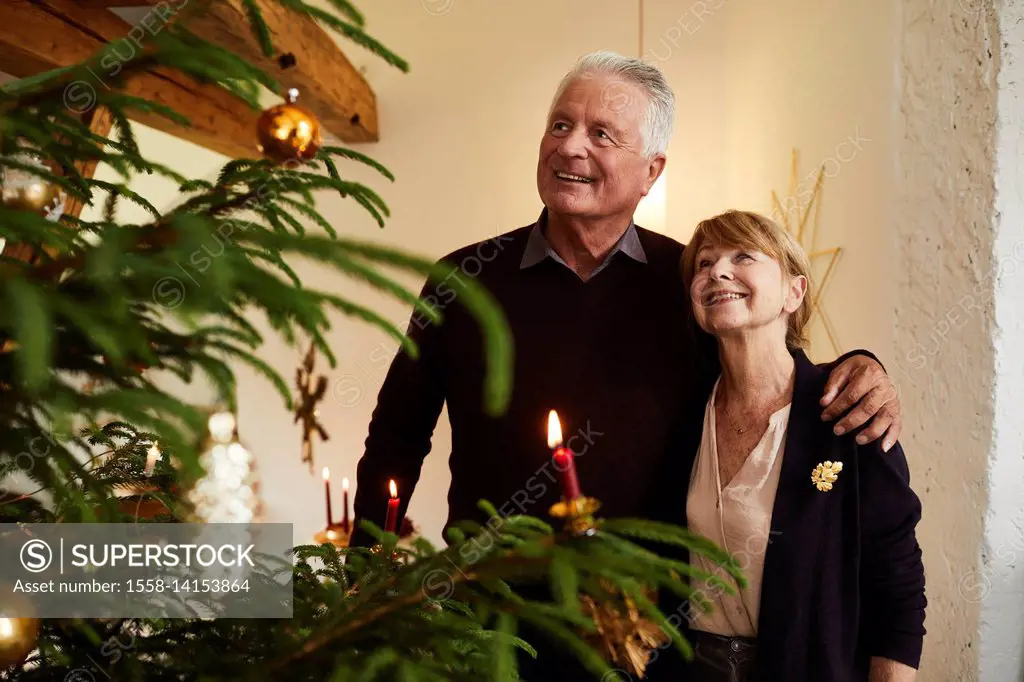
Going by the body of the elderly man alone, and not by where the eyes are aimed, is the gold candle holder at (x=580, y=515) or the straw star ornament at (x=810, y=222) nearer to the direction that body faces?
the gold candle holder

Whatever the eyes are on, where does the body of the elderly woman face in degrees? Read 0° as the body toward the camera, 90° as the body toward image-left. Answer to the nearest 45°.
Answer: approximately 45°

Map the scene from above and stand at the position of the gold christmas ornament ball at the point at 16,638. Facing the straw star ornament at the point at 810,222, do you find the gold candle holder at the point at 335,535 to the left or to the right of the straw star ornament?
left

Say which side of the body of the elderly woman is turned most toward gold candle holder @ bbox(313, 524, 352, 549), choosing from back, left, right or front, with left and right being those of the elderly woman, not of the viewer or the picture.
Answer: right

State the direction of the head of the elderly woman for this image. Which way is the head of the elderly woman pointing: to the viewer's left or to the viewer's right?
to the viewer's left

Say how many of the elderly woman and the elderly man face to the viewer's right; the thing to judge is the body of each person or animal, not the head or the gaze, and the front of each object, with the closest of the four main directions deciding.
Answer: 0

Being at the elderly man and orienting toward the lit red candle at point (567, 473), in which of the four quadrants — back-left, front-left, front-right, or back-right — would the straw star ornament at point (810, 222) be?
back-left

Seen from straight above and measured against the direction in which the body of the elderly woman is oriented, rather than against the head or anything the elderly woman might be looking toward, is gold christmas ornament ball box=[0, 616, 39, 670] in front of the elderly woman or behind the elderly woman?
in front

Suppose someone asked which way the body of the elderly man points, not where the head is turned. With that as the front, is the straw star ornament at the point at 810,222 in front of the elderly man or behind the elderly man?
behind
